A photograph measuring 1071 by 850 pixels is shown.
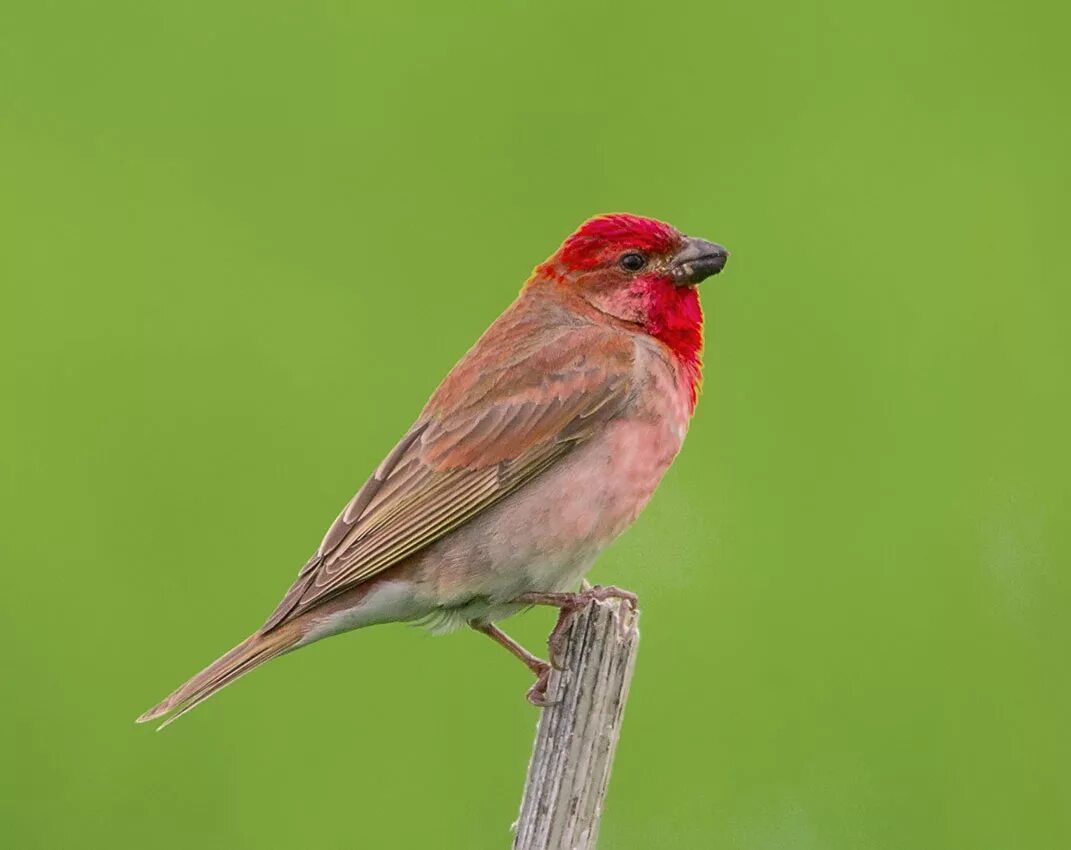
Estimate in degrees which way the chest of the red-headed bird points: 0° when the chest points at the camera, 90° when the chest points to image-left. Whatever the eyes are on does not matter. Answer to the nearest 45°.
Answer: approximately 270°
